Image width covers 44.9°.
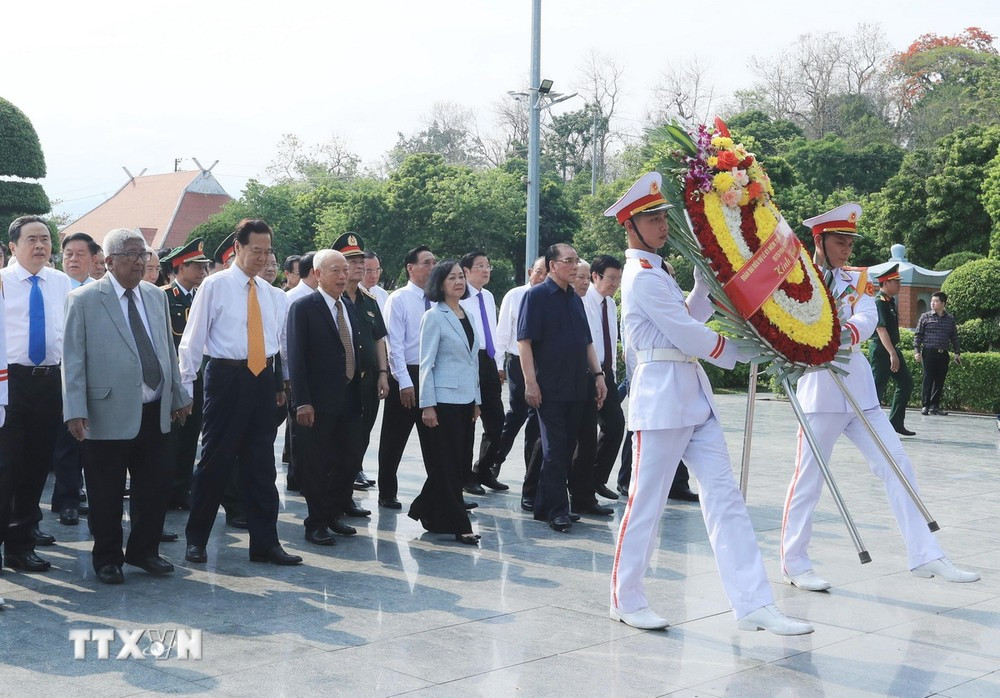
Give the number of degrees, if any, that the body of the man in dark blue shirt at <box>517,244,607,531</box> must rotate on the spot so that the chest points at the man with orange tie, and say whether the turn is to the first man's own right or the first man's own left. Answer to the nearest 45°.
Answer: approximately 90° to the first man's own right

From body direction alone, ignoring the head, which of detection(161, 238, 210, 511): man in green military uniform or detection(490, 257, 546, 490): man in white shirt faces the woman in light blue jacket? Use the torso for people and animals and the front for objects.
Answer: the man in green military uniform

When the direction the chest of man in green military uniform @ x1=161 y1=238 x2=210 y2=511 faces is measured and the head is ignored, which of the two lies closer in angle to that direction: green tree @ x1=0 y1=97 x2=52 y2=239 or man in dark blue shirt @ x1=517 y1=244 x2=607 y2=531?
the man in dark blue shirt

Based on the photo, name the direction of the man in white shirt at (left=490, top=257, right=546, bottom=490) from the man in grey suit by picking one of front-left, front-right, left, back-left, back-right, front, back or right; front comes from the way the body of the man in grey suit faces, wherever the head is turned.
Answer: left

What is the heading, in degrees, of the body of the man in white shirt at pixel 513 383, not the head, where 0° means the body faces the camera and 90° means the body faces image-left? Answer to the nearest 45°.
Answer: approximately 270°

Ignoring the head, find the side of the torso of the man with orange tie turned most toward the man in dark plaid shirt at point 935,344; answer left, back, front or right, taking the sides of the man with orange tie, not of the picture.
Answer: left

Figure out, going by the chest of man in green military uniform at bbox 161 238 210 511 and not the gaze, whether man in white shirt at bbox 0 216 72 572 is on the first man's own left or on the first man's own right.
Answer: on the first man's own right

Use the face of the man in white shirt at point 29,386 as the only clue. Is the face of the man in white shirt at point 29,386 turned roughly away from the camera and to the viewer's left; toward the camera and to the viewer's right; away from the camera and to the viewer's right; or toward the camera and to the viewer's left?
toward the camera and to the viewer's right

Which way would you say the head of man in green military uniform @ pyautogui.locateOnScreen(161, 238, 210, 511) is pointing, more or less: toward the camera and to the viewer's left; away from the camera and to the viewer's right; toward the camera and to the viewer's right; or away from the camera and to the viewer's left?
toward the camera and to the viewer's right

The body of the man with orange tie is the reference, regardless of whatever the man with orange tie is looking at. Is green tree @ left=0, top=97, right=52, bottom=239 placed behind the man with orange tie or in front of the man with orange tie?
behind

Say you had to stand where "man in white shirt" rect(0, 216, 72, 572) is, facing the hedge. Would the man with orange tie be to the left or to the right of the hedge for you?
right

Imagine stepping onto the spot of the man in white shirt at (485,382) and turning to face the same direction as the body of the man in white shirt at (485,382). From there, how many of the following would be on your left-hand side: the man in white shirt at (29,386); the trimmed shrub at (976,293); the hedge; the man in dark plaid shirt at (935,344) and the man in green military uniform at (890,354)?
4
